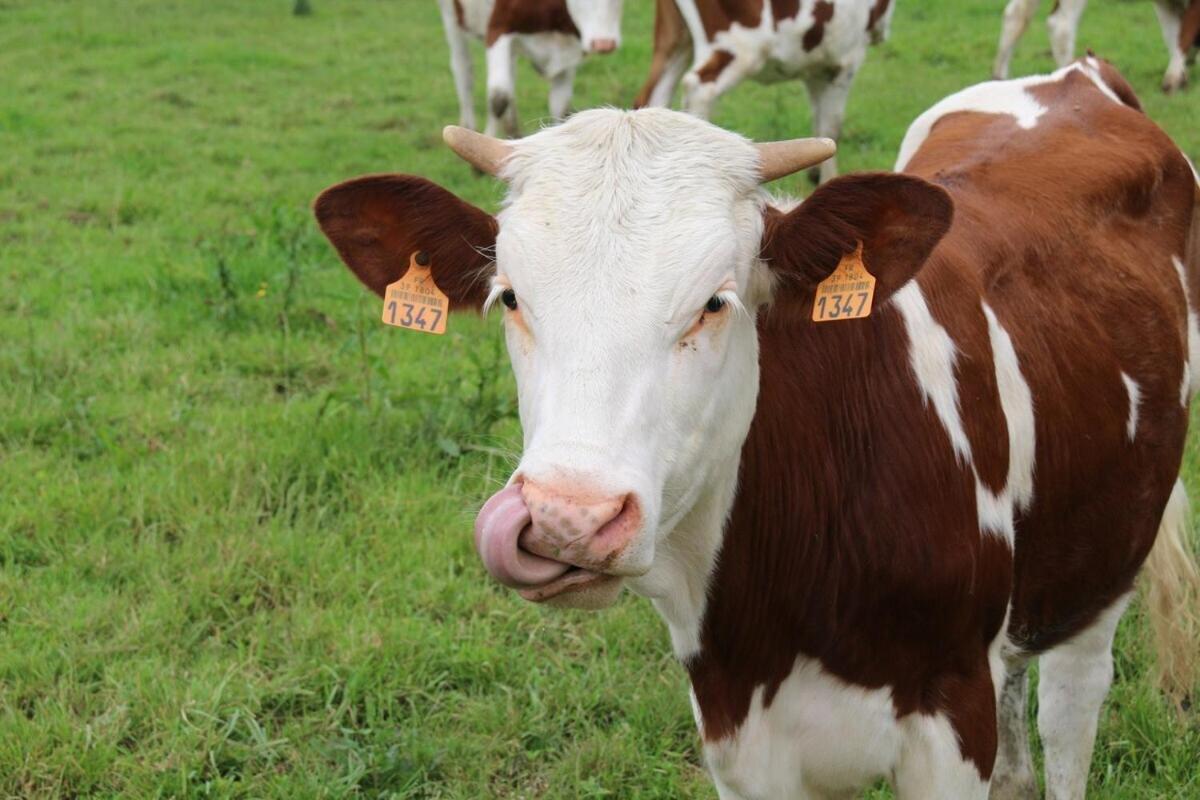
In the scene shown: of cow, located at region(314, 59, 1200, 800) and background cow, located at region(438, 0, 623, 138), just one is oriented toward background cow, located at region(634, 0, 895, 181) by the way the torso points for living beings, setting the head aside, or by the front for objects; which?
background cow, located at region(438, 0, 623, 138)

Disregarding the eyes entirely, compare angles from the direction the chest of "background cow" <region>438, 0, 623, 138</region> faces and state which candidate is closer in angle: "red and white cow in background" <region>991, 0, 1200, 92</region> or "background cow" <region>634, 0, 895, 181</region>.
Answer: the background cow

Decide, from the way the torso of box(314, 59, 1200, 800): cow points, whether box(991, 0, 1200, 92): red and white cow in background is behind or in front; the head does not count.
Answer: behind

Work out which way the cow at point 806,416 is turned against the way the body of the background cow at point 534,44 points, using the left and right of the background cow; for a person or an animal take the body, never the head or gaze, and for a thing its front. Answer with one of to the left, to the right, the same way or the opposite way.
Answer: to the right

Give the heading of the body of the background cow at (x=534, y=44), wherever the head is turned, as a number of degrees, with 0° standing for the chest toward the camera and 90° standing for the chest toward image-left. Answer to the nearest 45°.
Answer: approximately 315°

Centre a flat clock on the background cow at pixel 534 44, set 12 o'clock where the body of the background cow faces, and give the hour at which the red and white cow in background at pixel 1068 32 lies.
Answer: The red and white cow in background is roughly at 10 o'clock from the background cow.

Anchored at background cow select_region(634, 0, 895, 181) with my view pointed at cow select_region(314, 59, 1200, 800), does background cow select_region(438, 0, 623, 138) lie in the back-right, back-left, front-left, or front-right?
back-right

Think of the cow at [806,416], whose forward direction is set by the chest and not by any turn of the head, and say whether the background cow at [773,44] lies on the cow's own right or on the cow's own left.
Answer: on the cow's own right
